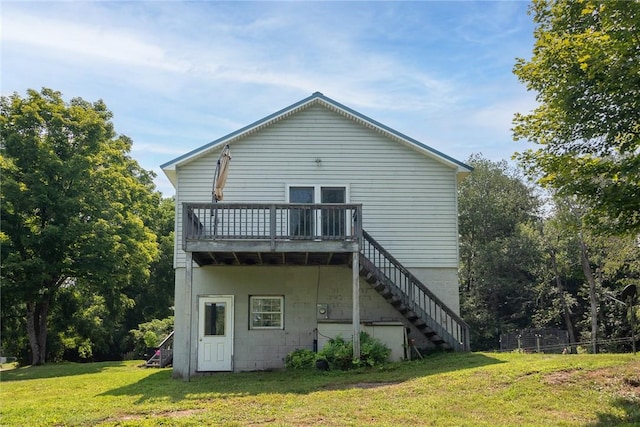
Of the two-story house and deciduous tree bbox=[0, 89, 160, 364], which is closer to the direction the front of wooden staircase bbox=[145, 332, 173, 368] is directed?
the deciduous tree

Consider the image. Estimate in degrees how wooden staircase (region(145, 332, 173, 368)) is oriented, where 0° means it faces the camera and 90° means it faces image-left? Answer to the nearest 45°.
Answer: approximately 90°

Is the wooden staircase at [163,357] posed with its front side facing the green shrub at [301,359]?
no

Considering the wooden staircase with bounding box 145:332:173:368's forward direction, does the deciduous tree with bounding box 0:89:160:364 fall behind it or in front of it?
in front

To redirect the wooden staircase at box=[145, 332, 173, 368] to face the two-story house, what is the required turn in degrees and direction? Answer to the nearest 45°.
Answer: approximately 135° to its left

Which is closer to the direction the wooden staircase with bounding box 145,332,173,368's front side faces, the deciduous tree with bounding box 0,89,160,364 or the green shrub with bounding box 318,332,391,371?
the deciduous tree

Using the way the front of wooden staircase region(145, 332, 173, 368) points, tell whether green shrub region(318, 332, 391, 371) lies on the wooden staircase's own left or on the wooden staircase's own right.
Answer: on the wooden staircase's own left

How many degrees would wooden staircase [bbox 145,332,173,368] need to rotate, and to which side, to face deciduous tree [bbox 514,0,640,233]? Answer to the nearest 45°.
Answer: approximately 135° to its left
